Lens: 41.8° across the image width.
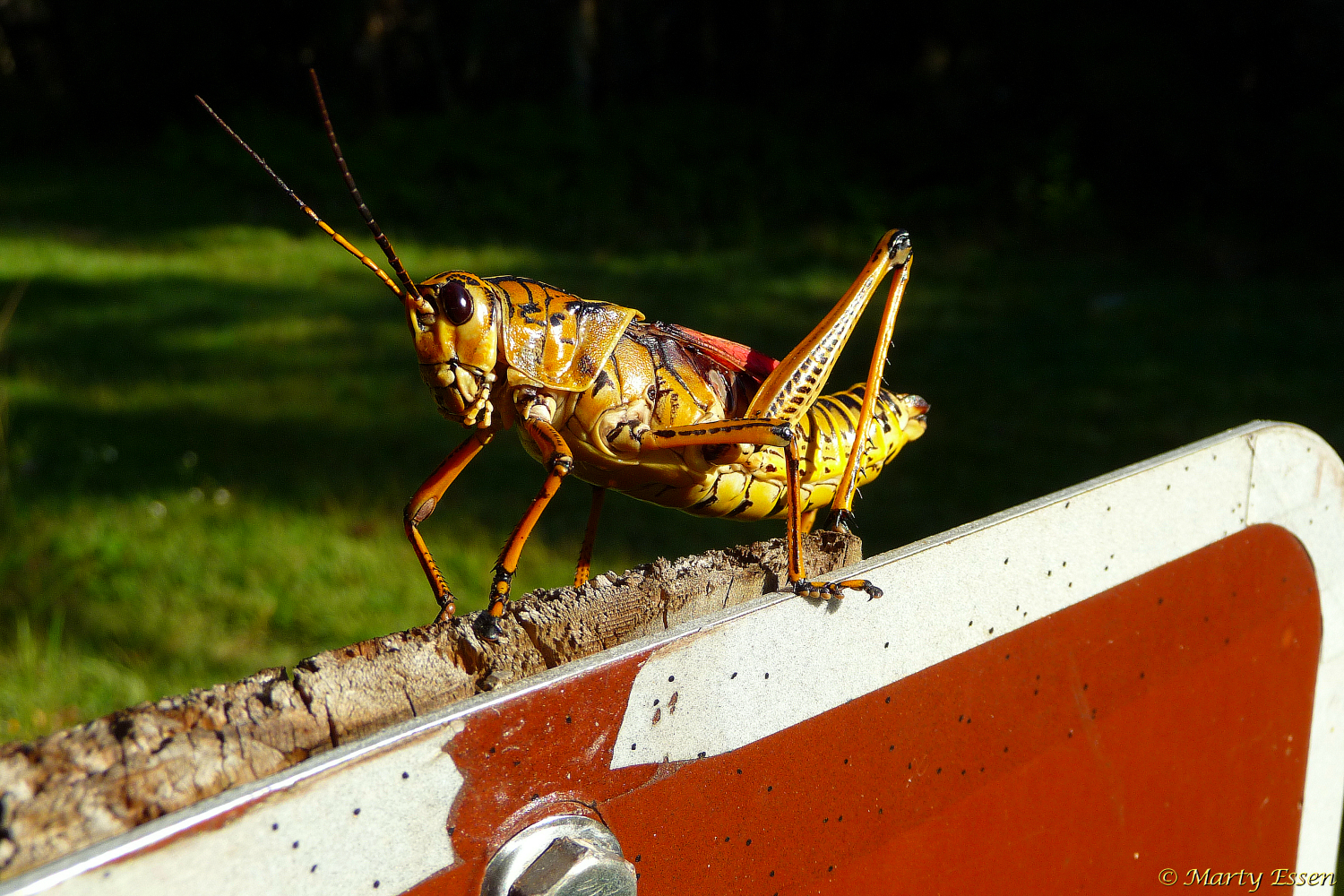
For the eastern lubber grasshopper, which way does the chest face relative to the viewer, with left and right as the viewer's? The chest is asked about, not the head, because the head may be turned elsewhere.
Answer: facing to the left of the viewer
